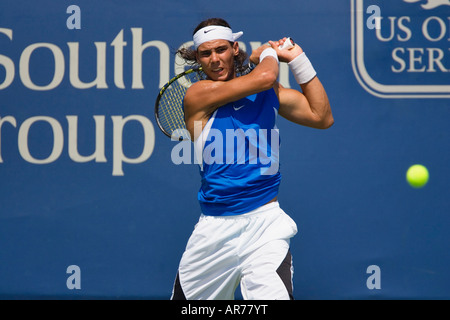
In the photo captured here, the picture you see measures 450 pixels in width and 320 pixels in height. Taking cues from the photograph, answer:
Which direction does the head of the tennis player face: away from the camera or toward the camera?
toward the camera

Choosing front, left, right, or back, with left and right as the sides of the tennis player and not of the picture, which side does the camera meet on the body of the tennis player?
front
